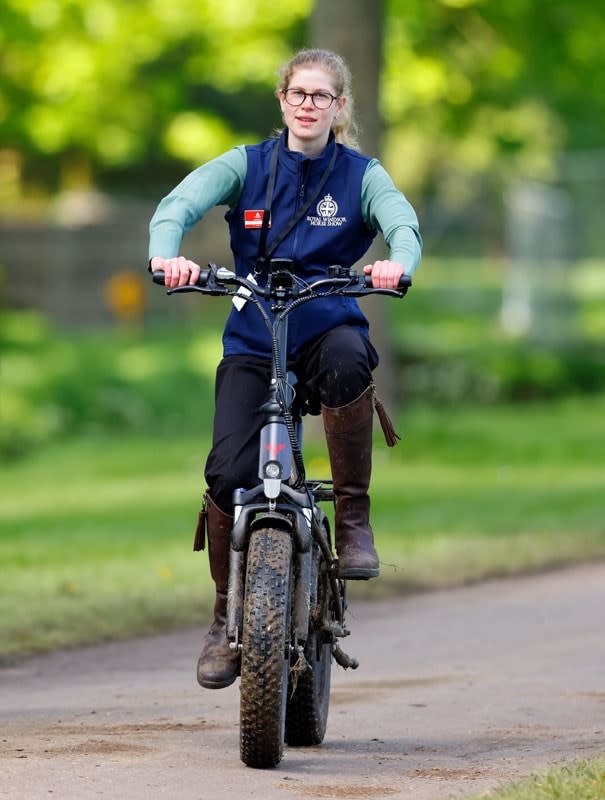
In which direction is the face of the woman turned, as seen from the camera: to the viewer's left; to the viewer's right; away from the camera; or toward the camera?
toward the camera

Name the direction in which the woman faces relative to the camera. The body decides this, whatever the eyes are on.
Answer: toward the camera
